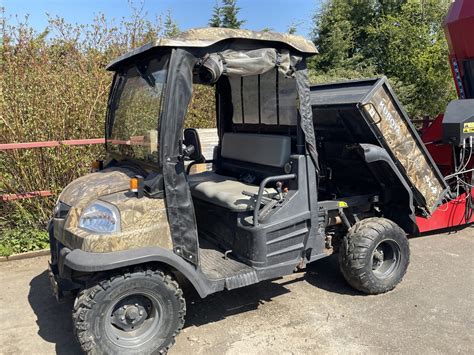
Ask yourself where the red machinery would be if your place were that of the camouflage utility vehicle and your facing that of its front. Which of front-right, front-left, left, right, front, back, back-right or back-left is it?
back

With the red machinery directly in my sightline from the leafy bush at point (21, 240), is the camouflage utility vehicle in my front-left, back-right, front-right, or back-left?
front-right

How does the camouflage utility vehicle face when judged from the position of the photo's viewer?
facing the viewer and to the left of the viewer

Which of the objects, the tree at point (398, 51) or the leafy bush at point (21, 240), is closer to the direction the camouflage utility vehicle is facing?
the leafy bush

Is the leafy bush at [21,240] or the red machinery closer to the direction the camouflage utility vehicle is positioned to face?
the leafy bush

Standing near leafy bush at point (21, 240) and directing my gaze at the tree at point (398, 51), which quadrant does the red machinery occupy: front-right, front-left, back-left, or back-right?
front-right

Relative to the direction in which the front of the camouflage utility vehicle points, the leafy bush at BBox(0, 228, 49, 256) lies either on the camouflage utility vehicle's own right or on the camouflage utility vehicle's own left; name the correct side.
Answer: on the camouflage utility vehicle's own right

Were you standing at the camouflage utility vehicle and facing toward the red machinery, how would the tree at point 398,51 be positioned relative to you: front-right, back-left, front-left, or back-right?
front-left
